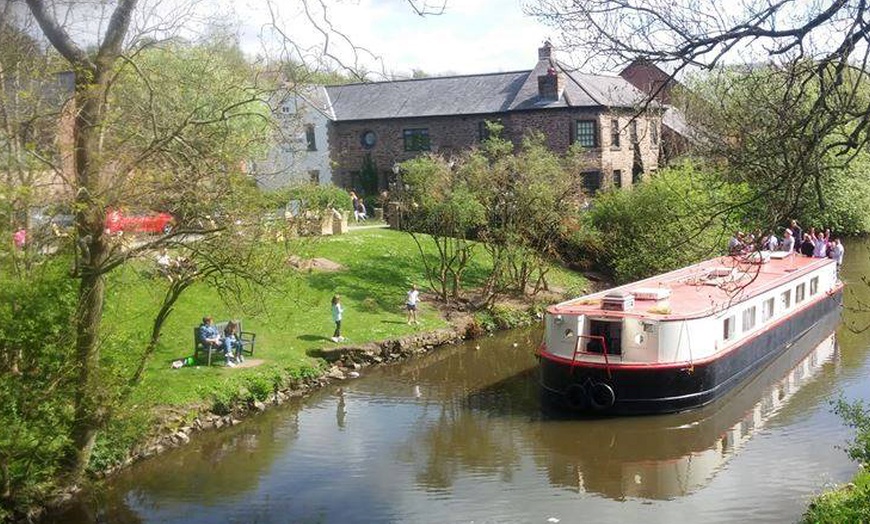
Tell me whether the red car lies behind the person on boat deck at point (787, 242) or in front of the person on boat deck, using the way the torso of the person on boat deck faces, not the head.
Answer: in front

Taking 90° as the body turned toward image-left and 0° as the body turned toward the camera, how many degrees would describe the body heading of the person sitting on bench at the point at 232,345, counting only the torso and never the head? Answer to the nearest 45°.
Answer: approximately 315°

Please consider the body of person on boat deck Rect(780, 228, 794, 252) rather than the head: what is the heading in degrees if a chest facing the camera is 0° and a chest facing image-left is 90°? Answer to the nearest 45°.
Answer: approximately 45°

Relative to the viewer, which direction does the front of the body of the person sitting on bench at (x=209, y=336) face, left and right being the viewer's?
facing the viewer and to the right of the viewer

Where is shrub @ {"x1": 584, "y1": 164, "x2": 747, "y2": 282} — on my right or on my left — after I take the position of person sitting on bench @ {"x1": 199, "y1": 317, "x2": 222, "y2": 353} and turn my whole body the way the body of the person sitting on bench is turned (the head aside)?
on my left

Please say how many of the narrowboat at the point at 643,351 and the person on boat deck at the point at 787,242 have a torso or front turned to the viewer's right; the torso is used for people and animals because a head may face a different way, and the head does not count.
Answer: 0

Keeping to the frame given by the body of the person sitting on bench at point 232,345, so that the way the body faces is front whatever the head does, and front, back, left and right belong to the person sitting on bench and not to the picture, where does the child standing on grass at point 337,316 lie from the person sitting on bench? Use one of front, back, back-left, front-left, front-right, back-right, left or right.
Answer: left

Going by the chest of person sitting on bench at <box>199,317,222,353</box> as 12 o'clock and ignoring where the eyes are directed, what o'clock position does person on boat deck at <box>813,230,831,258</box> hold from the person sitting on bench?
The person on boat deck is roughly at 10 o'clock from the person sitting on bench.

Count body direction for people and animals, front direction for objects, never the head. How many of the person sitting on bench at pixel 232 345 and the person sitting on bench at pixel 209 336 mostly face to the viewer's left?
0
